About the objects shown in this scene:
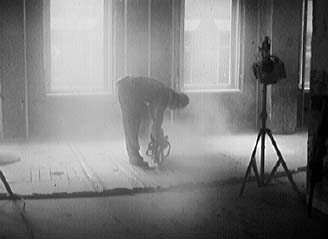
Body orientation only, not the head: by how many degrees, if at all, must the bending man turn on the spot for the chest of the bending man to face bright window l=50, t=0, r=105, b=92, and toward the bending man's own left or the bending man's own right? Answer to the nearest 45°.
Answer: approximately 90° to the bending man's own left

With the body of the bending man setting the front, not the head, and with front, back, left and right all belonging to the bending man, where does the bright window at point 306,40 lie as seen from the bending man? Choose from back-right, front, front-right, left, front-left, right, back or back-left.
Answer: front-left

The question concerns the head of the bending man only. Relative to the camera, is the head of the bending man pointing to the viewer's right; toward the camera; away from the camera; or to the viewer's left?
to the viewer's right

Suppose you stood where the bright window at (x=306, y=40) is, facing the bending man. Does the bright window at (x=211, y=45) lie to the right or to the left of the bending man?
right

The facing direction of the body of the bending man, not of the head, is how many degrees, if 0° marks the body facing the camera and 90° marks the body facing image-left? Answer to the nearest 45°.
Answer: approximately 270°

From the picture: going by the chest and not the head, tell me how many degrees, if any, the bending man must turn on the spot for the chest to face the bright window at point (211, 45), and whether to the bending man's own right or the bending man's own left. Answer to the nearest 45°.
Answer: approximately 90° to the bending man's own left
